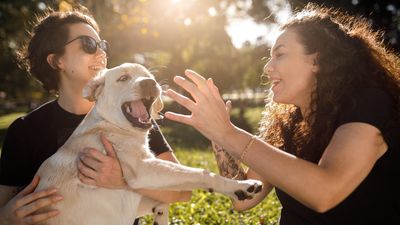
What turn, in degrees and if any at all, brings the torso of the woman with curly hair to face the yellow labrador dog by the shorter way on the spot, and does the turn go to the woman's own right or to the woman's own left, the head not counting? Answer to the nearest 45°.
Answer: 0° — they already face it

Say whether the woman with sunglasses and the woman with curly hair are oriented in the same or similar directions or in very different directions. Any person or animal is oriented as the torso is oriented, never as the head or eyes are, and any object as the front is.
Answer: very different directions

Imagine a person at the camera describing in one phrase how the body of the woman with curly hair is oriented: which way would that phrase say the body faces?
to the viewer's left

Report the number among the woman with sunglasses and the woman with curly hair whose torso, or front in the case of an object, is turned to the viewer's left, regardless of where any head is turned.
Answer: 1

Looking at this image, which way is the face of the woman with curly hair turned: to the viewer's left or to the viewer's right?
to the viewer's left

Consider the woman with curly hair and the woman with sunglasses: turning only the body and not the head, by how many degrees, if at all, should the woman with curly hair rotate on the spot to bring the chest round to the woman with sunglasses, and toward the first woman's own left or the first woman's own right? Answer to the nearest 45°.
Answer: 0° — they already face them

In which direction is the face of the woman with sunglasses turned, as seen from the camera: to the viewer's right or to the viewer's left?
to the viewer's right

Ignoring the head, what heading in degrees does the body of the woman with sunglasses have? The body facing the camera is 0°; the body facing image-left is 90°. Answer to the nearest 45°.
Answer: approximately 315°
